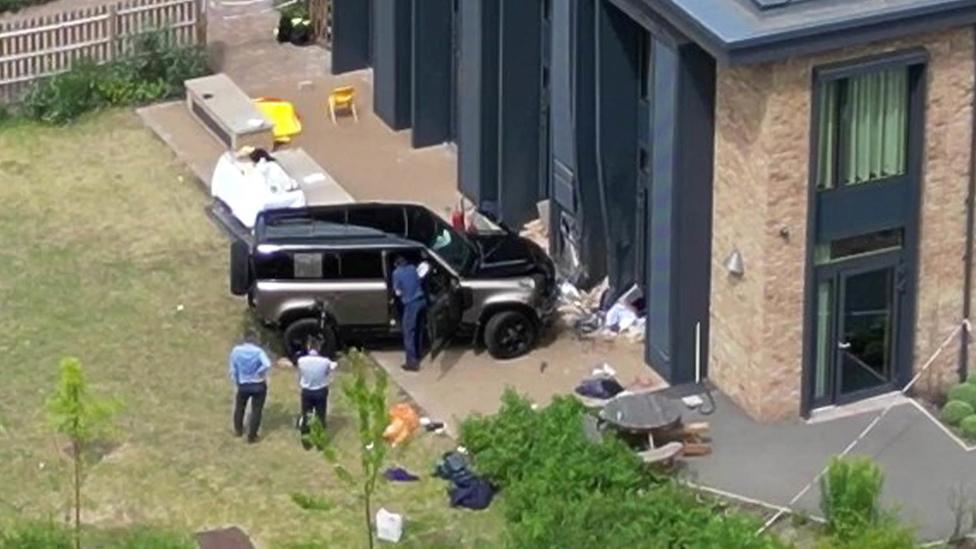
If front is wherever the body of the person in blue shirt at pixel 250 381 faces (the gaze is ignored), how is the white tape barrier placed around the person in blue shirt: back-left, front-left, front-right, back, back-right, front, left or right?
right

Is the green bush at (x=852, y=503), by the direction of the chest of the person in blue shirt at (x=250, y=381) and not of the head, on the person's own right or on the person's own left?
on the person's own right

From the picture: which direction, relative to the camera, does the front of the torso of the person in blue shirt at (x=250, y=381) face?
away from the camera

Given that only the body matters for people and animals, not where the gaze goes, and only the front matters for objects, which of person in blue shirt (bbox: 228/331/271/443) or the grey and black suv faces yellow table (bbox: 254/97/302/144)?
the person in blue shirt

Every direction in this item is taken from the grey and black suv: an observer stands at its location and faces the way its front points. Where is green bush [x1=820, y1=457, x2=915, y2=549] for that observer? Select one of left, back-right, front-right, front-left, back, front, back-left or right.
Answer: front-right

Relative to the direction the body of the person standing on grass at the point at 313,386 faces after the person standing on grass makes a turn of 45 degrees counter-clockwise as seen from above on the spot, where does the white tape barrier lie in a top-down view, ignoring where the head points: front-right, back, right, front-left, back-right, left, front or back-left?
back-right

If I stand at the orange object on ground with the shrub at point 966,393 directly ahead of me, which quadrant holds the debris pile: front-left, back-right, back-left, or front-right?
front-left

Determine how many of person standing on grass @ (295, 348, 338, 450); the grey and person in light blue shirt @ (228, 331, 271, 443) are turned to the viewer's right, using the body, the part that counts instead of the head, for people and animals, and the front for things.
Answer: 1

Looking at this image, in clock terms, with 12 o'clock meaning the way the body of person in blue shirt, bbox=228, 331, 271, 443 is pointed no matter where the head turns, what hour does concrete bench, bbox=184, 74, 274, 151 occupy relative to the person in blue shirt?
The concrete bench is roughly at 12 o'clock from the person in blue shirt.

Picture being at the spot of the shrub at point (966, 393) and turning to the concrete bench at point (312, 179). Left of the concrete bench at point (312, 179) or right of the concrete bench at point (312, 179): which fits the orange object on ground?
left

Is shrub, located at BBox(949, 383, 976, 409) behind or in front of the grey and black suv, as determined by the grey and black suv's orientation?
in front

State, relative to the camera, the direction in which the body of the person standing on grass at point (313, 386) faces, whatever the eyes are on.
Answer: away from the camera

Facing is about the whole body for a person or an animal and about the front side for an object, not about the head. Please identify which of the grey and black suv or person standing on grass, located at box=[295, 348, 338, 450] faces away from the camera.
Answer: the person standing on grass

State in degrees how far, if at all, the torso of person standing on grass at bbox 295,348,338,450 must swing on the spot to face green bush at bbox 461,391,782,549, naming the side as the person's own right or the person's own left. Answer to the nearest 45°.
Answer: approximately 135° to the person's own right

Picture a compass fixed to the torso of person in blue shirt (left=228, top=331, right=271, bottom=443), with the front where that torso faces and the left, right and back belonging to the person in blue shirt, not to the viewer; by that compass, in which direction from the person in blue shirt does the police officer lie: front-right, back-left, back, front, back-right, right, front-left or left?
front-right

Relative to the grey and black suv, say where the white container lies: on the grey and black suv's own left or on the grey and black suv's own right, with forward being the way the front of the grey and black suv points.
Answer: on the grey and black suv's own right

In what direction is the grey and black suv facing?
to the viewer's right

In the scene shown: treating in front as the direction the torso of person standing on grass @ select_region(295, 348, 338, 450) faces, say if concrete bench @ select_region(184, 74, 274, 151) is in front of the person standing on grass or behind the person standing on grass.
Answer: in front

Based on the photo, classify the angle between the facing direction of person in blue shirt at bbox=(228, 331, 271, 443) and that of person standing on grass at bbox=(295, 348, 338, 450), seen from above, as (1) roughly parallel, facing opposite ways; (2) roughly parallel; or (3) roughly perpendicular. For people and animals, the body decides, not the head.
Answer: roughly parallel

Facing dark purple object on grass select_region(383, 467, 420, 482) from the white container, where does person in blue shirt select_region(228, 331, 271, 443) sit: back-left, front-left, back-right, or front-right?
front-left

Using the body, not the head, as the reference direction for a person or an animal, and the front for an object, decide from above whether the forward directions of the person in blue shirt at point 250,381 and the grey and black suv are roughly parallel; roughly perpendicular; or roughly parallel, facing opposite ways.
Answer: roughly perpendicular
